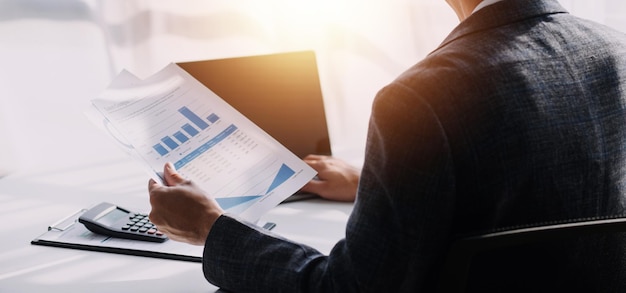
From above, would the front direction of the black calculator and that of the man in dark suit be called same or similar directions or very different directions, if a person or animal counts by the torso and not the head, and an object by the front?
very different directions

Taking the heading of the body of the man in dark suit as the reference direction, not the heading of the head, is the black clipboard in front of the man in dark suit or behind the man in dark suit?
in front

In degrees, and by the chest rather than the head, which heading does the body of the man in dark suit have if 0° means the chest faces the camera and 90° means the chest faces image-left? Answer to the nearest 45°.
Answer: approximately 135°

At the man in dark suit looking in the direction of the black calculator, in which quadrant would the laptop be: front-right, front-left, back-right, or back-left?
front-right

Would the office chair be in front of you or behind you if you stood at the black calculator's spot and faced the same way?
in front

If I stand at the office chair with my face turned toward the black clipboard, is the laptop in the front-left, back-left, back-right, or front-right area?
front-right

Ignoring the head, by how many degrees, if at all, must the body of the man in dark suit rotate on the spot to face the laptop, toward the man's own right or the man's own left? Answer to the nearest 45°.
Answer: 0° — they already face it
